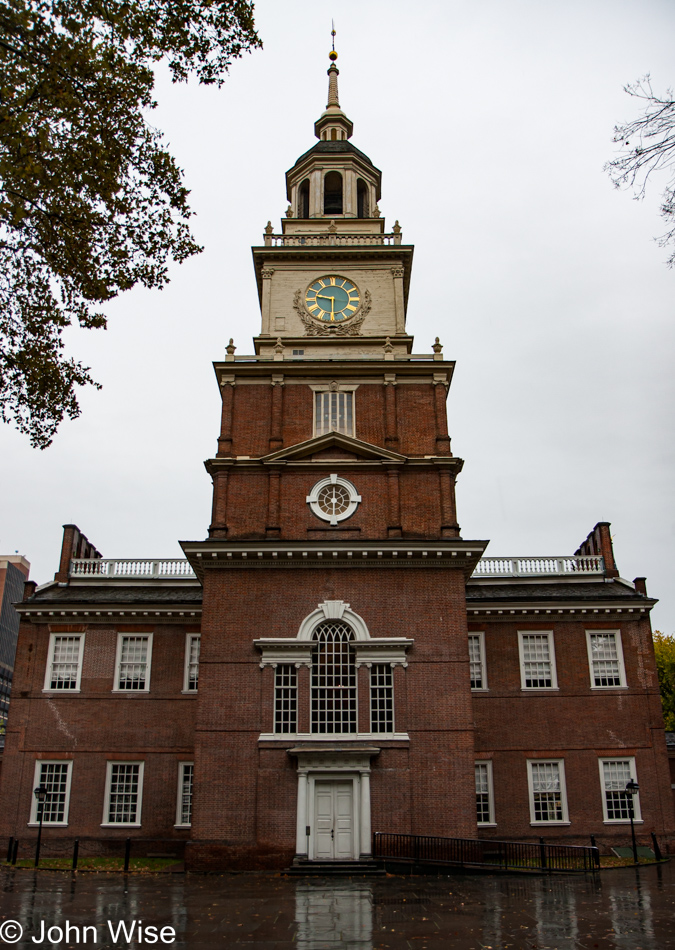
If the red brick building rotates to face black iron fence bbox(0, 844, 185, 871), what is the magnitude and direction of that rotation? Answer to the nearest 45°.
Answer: approximately 90° to its right

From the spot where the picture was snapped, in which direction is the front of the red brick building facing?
facing the viewer
